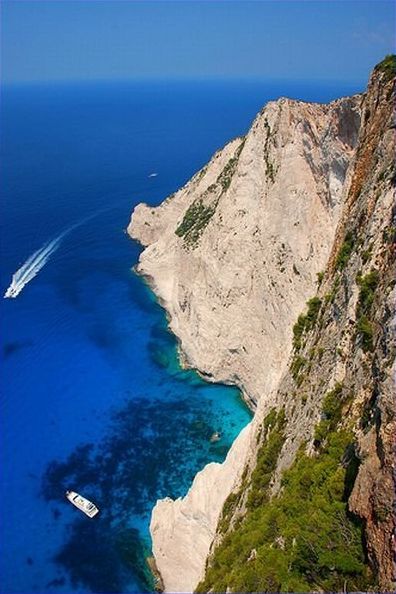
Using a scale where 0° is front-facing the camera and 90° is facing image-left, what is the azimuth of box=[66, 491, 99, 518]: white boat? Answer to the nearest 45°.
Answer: approximately 135°
